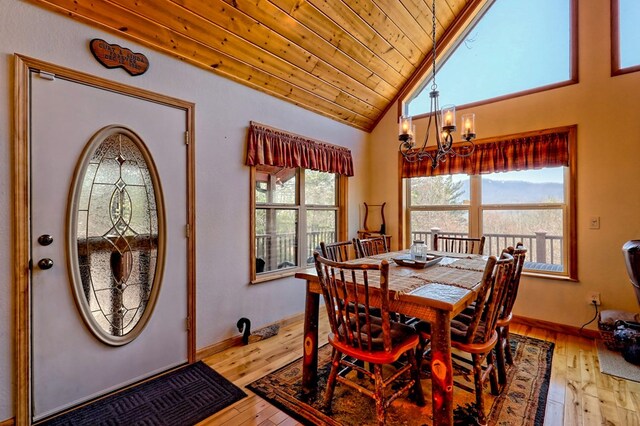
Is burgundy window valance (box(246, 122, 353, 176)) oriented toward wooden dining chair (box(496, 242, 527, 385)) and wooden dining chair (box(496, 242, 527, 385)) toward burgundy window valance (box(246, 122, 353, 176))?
yes

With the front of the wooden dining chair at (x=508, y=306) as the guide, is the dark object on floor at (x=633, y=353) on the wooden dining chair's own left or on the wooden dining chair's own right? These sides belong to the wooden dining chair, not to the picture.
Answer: on the wooden dining chair's own right

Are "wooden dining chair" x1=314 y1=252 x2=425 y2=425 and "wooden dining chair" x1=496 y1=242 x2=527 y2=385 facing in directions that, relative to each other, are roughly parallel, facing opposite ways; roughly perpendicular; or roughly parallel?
roughly perpendicular

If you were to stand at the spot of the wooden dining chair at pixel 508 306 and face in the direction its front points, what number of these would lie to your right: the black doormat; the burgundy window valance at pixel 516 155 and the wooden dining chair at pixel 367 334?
1

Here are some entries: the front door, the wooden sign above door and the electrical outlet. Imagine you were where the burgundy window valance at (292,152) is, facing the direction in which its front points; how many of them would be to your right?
2

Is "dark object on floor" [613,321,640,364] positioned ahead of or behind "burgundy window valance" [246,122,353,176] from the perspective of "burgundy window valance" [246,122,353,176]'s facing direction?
ahead

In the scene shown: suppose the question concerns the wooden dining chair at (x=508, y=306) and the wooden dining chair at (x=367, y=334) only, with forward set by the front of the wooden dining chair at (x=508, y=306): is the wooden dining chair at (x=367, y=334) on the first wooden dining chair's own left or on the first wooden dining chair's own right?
on the first wooden dining chair's own left

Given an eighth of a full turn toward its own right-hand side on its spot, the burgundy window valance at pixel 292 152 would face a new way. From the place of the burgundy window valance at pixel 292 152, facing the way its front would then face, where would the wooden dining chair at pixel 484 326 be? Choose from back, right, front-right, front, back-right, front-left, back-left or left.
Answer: front-left

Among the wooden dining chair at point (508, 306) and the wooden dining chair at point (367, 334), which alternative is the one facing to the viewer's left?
the wooden dining chair at point (508, 306)

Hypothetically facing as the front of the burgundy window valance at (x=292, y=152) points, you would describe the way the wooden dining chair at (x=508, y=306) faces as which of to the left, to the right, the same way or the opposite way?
the opposite way

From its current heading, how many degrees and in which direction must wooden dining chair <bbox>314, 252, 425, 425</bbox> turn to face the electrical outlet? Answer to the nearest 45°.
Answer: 0° — it already faces it

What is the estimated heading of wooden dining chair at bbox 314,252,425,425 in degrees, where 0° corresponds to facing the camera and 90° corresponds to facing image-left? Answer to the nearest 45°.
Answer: approximately 225°

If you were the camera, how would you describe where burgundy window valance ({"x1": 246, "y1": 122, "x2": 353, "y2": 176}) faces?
facing the viewer and to the right of the viewer

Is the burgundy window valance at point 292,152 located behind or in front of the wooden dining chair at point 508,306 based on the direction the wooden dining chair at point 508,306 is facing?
in front

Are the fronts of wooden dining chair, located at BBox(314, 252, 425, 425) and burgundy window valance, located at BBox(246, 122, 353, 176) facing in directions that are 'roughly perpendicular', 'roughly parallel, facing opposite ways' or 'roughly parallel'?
roughly perpendicular

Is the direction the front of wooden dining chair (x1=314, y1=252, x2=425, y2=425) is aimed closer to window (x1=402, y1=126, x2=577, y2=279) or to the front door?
the window

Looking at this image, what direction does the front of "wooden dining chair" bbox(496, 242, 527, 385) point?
to the viewer's left

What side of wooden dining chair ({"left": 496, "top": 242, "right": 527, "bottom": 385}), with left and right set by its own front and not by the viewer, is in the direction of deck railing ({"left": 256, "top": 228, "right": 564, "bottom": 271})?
right

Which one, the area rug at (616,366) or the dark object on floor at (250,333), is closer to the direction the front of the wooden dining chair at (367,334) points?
the area rug

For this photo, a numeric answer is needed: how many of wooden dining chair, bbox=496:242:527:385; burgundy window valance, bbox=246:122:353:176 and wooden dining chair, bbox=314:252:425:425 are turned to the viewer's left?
1
